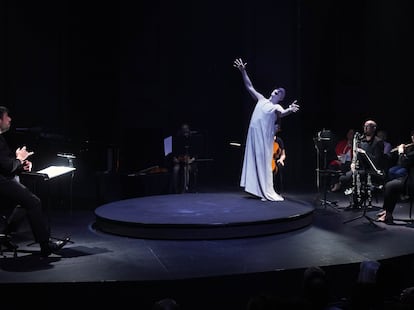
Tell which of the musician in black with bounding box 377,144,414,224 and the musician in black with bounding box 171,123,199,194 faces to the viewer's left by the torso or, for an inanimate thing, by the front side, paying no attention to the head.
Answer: the musician in black with bounding box 377,144,414,224

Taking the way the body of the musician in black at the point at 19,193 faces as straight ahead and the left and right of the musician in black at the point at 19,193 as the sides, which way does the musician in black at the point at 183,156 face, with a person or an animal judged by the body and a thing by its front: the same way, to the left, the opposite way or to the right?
to the right

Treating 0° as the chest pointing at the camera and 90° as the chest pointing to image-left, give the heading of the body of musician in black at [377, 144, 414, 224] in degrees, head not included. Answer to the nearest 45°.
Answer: approximately 90°

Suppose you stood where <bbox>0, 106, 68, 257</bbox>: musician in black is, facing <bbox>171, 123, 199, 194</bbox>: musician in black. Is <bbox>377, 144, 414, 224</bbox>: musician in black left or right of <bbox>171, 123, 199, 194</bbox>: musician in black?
right

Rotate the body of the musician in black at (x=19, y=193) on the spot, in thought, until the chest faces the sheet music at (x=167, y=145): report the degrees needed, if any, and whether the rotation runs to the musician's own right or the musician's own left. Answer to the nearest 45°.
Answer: approximately 45° to the musician's own left

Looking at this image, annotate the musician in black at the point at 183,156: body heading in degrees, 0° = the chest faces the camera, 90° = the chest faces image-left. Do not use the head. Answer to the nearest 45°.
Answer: approximately 0°

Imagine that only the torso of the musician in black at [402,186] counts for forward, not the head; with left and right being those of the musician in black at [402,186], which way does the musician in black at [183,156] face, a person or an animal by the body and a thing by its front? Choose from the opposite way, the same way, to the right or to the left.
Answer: to the left

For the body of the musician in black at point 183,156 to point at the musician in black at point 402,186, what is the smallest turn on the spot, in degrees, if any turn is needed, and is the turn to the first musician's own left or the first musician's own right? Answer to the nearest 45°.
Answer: approximately 45° to the first musician's own left

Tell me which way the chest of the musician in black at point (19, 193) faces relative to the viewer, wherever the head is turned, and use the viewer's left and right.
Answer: facing to the right of the viewer

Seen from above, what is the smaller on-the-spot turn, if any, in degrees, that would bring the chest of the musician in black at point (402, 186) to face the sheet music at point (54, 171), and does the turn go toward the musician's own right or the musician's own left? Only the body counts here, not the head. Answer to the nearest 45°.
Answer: approximately 45° to the musician's own left
